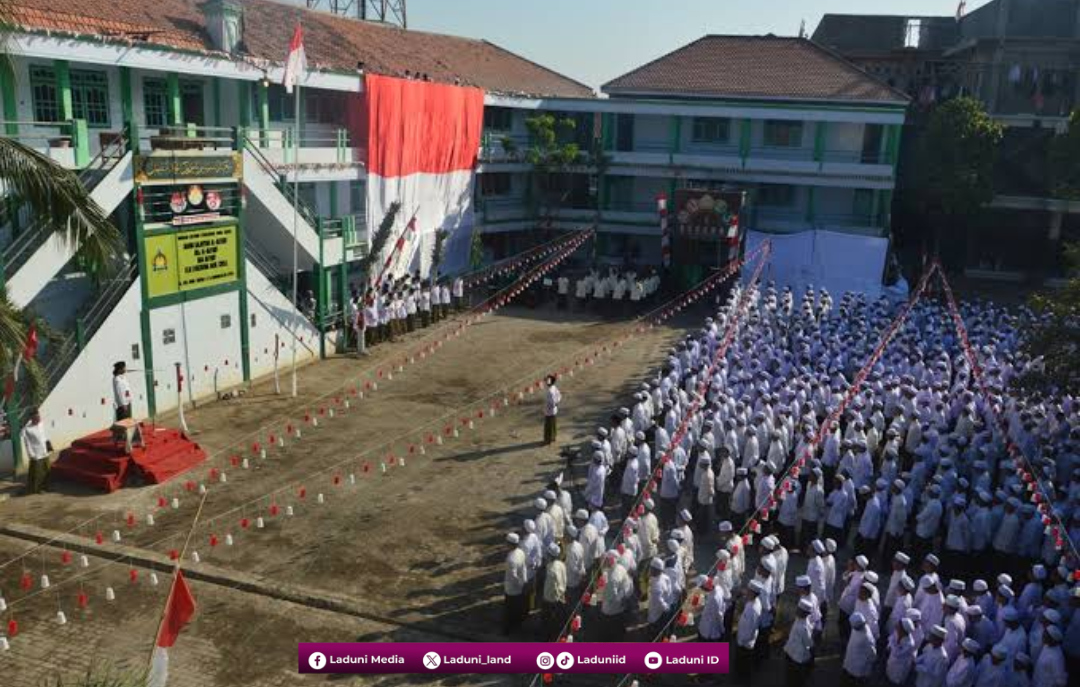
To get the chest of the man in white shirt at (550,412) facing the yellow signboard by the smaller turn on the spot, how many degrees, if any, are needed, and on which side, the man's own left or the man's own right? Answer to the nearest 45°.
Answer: approximately 45° to the man's own left

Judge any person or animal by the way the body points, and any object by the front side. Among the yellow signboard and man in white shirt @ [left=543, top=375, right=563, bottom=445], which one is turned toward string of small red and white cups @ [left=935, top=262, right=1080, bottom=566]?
the yellow signboard

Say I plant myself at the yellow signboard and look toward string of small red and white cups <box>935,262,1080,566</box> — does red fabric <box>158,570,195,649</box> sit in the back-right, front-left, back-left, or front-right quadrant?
front-right

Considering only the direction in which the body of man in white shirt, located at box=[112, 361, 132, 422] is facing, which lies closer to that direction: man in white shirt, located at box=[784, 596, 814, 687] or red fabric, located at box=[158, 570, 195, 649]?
the man in white shirt

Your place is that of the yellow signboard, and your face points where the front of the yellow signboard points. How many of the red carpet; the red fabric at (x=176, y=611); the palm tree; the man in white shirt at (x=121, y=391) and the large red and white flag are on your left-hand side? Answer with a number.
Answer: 1

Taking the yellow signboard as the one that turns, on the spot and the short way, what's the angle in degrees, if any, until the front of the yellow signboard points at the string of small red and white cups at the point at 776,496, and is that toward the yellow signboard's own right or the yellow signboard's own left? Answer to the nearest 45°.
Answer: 0° — it already faces it

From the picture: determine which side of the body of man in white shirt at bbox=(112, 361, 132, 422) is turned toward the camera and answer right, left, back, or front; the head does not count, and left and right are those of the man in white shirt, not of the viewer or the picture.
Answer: right

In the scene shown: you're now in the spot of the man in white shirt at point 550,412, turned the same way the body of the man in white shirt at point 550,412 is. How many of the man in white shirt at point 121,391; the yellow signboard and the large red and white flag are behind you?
0

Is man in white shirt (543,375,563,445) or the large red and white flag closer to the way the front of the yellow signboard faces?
the man in white shirt

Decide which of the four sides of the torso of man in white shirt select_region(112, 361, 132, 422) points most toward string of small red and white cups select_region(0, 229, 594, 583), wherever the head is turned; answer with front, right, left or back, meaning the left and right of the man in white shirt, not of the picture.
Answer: front

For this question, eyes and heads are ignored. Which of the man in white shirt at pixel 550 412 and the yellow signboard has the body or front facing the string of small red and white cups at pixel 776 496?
the yellow signboard

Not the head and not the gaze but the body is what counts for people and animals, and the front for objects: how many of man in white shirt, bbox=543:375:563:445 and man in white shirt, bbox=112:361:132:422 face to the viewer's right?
1

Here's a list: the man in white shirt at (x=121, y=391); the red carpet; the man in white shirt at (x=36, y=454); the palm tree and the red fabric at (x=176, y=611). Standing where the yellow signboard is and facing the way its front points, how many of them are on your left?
0
